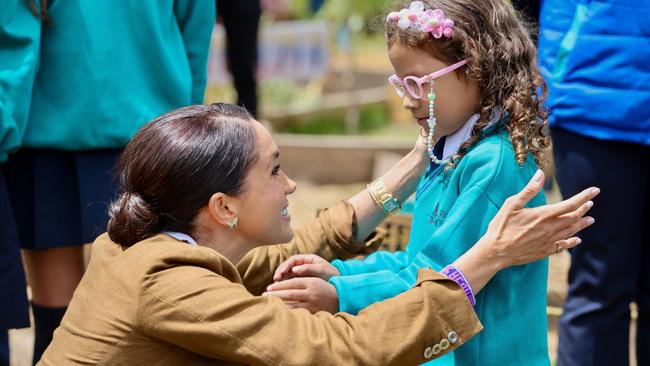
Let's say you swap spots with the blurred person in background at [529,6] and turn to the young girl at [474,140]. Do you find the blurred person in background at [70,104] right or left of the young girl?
right

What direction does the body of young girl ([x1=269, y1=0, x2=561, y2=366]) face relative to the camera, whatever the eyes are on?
to the viewer's left

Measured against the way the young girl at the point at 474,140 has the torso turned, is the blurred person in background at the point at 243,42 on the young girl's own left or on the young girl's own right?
on the young girl's own right

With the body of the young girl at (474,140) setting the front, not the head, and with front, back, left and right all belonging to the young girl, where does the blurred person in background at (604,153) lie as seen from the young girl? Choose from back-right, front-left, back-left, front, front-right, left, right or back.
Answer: back-right
